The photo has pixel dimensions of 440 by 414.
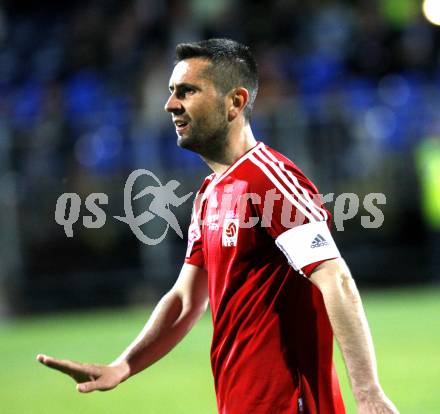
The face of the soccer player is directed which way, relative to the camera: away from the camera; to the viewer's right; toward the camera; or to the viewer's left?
to the viewer's left

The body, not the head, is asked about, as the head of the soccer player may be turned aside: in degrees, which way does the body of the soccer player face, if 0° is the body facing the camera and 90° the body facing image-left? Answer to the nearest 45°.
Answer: approximately 45°
